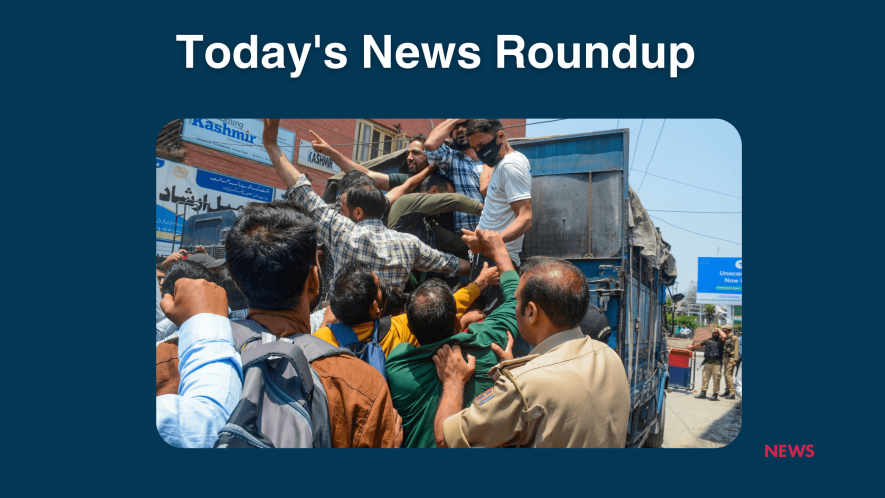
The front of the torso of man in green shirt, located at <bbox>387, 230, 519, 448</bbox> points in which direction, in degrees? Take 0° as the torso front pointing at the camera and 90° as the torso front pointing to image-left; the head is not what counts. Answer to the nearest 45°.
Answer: approximately 180°

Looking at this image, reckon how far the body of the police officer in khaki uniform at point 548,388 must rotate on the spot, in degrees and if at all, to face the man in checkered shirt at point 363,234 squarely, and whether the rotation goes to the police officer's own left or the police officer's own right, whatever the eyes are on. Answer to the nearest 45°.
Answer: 0° — they already face them

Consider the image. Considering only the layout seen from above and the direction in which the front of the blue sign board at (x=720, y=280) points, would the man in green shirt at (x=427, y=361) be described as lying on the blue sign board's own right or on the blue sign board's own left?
on the blue sign board's own right

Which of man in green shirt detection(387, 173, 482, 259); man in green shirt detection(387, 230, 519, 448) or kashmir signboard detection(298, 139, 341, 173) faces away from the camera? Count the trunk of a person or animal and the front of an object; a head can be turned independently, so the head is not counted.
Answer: man in green shirt detection(387, 230, 519, 448)

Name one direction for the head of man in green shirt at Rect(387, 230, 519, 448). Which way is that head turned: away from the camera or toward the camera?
away from the camera

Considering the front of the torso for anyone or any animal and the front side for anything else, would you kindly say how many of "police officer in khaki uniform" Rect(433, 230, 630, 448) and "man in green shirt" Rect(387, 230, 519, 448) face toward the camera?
0

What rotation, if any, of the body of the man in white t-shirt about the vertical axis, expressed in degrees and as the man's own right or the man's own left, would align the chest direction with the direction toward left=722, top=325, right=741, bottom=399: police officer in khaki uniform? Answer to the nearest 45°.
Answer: approximately 135° to the man's own left
